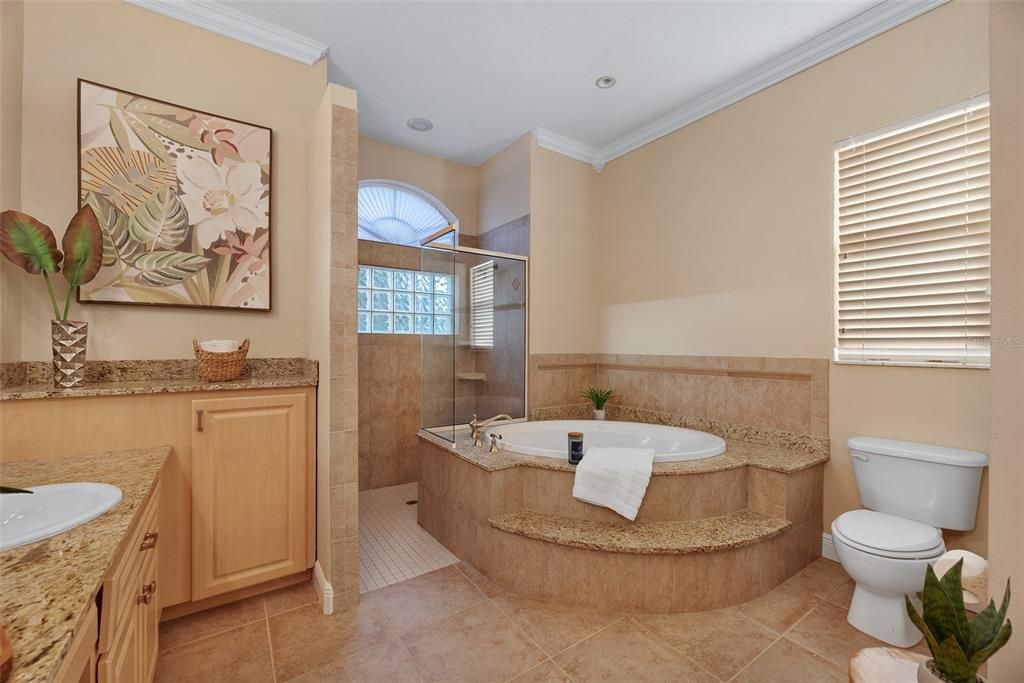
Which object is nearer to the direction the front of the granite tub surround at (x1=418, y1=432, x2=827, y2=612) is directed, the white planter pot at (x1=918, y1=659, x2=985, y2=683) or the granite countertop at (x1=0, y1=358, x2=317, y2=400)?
the white planter pot

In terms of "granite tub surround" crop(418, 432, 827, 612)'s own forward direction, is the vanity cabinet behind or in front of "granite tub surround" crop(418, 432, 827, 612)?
in front

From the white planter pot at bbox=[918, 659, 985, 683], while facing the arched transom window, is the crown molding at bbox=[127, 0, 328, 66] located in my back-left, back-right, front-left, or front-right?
front-left

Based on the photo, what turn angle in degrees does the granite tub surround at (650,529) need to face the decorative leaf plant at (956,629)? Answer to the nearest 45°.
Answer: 0° — it already faces it

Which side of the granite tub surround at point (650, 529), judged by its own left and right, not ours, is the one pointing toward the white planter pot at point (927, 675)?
front

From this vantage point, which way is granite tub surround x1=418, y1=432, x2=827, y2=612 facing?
toward the camera

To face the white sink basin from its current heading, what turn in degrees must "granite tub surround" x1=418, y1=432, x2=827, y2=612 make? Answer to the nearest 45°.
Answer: approximately 45° to its right

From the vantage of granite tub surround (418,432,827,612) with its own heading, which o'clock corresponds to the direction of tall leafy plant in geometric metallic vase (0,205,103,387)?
The tall leafy plant in geometric metallic vase is roughly at 2 o'clock from the granite tub surround.

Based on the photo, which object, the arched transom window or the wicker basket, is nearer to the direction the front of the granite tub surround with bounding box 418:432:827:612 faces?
the wicker basket
